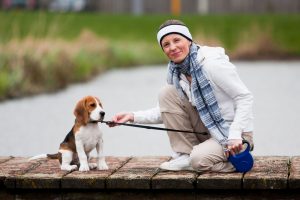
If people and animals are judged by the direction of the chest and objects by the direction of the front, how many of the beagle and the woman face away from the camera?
0

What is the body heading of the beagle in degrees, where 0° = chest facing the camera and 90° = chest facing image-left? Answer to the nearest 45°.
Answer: approximately 315°

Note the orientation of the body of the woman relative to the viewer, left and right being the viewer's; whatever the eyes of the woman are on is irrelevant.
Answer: facing the viewer and to the left of the viewer

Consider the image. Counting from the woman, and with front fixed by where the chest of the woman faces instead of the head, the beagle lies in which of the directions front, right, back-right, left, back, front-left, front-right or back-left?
front-right

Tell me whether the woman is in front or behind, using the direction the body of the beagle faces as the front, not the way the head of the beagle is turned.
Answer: in front
